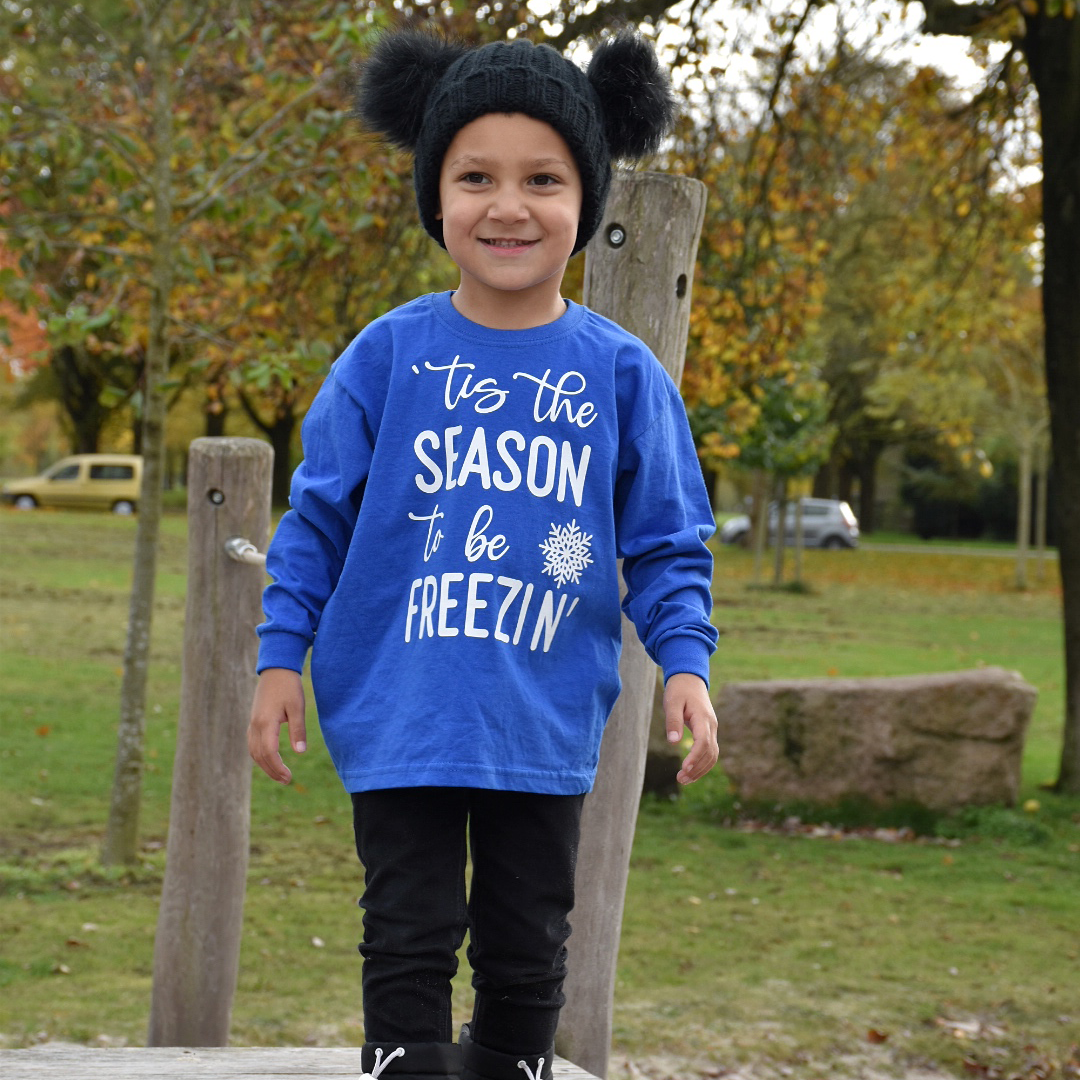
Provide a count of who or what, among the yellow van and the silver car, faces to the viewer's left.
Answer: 2

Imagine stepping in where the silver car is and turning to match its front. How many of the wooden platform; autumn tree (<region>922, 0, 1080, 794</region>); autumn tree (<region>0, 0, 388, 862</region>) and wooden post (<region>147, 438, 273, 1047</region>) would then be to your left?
4

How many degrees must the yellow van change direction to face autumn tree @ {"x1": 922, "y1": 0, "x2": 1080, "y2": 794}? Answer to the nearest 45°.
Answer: approximately 90° to its left

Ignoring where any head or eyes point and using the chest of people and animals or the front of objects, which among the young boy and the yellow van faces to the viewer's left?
the yellow van

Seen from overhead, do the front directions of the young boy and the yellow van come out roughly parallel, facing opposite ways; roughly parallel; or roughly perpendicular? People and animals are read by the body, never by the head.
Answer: roughly perpendicular

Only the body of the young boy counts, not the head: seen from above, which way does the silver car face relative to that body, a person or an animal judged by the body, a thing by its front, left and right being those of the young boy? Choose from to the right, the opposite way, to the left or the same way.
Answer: to the right

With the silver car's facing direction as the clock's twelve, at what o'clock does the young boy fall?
The young boy is roughly at 9 o'clock from the silver car.

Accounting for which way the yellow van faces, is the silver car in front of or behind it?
behind

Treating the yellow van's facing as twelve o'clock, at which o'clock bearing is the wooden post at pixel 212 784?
The wooden post is roughly at 9 o'clock from the yellow van.

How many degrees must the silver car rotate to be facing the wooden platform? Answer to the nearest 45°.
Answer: approximately 90° to its left

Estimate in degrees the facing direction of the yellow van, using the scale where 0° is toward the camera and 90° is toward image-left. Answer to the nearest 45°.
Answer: approximately 90°

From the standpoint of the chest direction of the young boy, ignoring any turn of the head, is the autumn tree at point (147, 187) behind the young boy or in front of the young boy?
behind

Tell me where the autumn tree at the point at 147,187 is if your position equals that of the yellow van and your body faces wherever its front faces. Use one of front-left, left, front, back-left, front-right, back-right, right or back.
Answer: left

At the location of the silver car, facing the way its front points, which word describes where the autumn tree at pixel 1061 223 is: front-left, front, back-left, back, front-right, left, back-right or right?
left

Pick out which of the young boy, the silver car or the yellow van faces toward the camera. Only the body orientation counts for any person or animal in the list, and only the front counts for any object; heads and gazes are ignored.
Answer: the young boy
